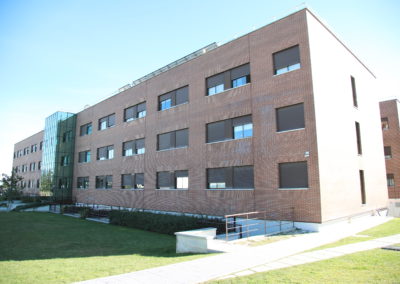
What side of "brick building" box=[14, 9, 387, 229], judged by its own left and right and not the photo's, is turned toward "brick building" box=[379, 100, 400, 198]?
back

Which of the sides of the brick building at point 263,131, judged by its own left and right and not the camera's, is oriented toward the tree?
right

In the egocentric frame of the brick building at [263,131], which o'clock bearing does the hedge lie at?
The hedge is roughly at 1 o'clock from the brick building.

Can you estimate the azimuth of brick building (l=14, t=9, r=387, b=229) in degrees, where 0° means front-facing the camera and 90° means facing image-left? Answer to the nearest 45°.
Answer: approximately 45°

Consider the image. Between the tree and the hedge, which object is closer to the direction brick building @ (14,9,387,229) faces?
the hedge

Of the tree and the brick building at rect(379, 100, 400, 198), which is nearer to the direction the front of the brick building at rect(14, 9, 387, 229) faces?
the tree
